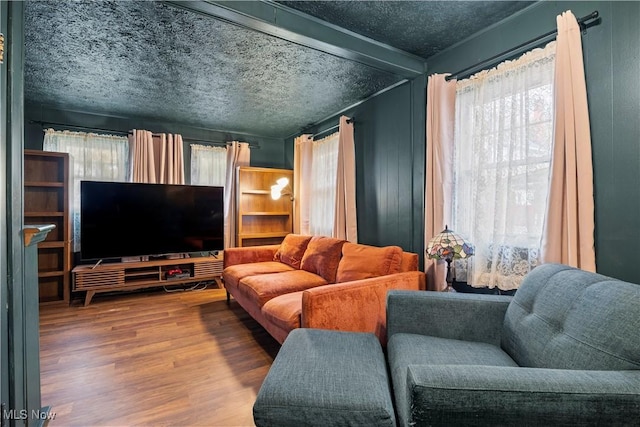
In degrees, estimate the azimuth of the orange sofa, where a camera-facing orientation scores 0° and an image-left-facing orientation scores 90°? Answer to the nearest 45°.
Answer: approximately 45°

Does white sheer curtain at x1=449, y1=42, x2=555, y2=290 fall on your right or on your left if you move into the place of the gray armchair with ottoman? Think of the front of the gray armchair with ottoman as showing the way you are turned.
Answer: on your right

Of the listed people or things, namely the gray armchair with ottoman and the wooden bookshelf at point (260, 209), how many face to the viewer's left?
1

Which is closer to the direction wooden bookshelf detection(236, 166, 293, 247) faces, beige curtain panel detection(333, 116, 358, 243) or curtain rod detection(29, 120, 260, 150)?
the beige curtain panel

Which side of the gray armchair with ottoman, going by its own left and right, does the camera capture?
left

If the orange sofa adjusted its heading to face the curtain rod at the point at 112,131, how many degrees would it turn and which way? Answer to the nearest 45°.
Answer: approximately 90° to its right

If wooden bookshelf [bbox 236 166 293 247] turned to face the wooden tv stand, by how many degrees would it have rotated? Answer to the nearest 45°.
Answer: approximately 45° to its right

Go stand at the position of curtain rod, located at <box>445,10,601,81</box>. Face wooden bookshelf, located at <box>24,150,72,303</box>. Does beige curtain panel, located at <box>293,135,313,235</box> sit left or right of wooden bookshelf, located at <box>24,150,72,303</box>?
right

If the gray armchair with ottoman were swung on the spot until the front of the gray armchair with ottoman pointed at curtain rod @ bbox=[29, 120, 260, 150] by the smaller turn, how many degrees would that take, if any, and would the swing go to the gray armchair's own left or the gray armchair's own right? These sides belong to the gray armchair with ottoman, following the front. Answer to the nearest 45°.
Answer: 0° — it already faces it

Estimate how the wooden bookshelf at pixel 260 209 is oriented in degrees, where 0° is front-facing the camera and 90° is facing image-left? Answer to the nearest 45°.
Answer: approximately 0°
